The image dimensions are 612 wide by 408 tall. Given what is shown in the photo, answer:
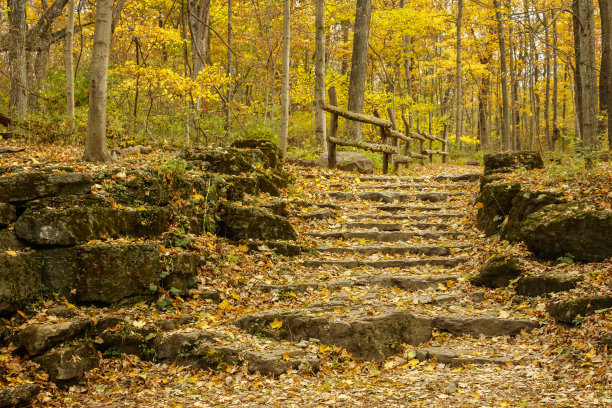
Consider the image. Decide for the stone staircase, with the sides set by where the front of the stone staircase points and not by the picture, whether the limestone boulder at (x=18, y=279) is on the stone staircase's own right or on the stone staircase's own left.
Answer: on the stone staircase's own right

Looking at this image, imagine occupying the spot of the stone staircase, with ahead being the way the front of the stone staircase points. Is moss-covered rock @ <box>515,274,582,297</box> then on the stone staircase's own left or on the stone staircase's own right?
on the stone staircase's own left

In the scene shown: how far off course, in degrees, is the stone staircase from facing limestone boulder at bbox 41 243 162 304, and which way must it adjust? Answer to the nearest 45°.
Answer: approximately 45° to its right

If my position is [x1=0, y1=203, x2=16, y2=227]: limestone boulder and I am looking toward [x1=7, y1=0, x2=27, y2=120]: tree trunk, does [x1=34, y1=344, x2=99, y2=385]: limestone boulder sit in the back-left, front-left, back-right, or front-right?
back-right

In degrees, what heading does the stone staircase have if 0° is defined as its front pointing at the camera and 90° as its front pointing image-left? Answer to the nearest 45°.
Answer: approximately 0°

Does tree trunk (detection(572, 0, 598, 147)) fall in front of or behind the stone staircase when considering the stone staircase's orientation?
behind

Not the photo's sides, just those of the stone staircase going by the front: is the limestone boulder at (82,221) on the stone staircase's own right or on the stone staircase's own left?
on the stone staircase's own right

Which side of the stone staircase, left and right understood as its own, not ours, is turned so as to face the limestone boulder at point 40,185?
right

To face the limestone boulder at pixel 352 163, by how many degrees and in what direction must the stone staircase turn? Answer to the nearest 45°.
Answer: approximately 180°

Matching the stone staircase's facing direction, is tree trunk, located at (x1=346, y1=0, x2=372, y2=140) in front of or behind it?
behind
